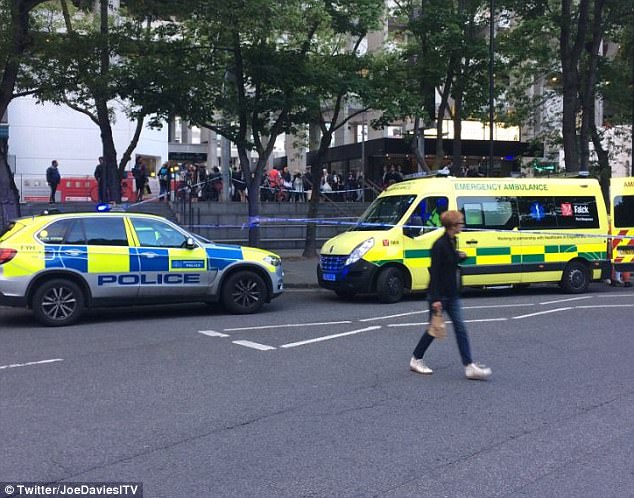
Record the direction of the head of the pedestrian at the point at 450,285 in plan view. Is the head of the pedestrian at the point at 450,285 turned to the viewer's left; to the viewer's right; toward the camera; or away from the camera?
to the viewer's right

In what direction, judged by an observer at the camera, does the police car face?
facing to the right of the viewer

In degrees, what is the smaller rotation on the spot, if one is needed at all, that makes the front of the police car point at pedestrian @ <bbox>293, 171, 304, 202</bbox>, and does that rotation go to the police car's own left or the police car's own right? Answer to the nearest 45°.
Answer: approximately 90° to the police car's own left

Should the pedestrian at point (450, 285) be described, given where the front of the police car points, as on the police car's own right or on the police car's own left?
on the police car's own right

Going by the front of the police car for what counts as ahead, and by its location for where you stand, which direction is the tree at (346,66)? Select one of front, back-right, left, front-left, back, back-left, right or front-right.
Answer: front-left

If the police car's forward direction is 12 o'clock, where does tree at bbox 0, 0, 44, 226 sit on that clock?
The tree is roughly at 8 o'clock from the police car.

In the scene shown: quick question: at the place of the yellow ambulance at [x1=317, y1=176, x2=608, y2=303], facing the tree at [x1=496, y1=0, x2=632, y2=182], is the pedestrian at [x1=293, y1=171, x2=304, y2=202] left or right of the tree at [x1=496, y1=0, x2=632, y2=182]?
left

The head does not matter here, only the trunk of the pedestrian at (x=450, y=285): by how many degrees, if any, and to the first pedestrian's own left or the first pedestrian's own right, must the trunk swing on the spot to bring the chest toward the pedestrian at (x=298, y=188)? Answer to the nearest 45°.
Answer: approximately 90° to the first pedestrian's own left

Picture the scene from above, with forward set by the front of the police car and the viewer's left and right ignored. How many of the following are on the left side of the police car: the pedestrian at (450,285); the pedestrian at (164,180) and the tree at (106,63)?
2

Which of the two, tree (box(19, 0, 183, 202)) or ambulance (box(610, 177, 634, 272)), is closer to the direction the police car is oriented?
the ambulance
